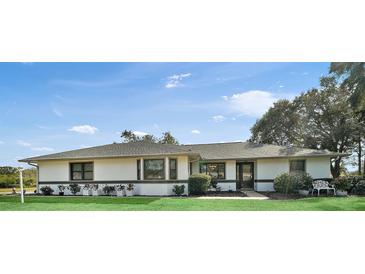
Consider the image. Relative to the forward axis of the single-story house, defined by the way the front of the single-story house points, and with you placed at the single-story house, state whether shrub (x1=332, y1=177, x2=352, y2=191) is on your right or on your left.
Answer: on your left

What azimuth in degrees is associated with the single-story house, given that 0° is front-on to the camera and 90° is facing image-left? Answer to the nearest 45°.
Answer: approximately 0°
